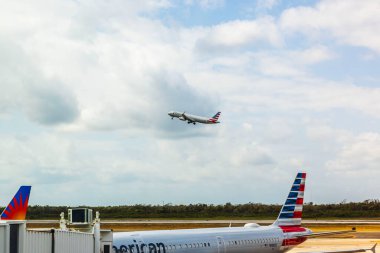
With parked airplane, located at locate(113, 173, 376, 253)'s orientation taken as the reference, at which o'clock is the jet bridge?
The jet bridge is roughly at 11 o'clock from the parked airplane.

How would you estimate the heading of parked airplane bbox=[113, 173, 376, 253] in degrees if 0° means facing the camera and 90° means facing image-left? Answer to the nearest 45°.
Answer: approximately 45°
